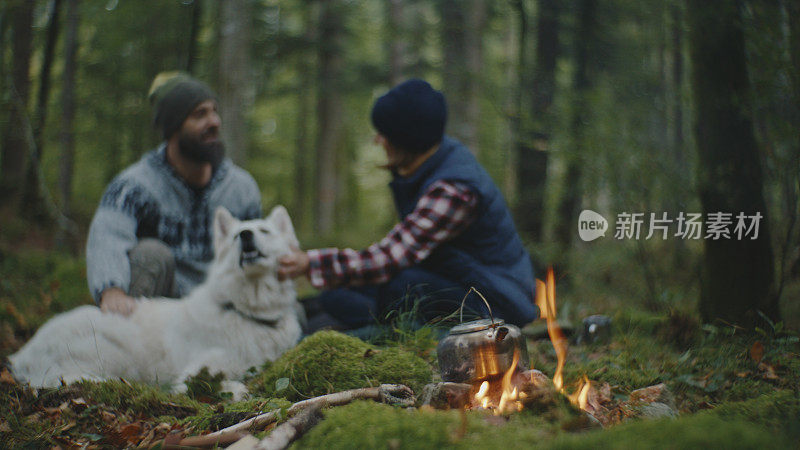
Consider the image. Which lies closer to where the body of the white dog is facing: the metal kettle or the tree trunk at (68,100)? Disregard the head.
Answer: the metal kettle

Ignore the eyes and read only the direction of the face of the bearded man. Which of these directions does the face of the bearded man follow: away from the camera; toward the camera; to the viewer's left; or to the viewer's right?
to the viewer's right

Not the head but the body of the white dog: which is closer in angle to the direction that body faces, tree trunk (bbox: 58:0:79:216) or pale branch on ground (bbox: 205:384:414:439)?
the pale branch on ground

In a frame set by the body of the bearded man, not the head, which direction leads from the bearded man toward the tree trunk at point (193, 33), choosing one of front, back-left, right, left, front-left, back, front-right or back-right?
back-left

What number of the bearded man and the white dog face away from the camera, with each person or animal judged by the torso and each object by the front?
0

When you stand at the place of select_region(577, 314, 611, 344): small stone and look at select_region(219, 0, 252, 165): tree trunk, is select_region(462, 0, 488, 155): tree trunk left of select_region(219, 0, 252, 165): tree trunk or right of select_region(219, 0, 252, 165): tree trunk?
right

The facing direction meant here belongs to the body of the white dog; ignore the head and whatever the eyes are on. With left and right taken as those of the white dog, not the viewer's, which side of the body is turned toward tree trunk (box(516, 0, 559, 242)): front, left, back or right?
left

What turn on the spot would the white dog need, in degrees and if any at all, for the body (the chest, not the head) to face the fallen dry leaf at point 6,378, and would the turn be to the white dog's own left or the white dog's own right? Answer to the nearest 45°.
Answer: approximately 135° to the white dog's own right

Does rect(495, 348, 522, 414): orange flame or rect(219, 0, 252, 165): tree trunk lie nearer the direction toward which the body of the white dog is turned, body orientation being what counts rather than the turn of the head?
the orange flame

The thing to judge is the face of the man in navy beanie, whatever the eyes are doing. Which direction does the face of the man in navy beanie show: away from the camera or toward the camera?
away from the camera

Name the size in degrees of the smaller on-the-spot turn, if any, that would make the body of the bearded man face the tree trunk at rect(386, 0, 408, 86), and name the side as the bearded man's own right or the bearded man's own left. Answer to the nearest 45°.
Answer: approximately 90° to the bearded man's own left

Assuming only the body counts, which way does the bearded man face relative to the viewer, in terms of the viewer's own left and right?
facing the viewer and to the right of the viewer
